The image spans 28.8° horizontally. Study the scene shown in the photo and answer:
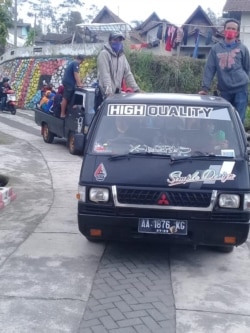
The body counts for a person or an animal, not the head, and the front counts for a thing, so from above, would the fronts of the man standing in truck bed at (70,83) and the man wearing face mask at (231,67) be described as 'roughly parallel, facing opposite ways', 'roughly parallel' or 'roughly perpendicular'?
roughly perpendicular

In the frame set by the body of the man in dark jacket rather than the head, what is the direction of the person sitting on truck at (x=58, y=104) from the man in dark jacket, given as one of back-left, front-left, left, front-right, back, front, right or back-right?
right

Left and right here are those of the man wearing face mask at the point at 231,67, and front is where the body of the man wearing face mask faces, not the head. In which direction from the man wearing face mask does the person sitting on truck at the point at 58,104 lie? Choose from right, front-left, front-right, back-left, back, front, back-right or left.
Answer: back-right

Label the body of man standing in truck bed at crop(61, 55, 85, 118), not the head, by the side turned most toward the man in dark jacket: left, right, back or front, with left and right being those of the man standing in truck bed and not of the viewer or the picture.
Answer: back

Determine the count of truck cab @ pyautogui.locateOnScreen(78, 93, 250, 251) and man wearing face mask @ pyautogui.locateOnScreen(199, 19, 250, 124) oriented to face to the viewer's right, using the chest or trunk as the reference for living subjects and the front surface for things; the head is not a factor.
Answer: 0

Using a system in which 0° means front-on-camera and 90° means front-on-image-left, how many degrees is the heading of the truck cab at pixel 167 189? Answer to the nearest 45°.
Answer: approximately 0°
